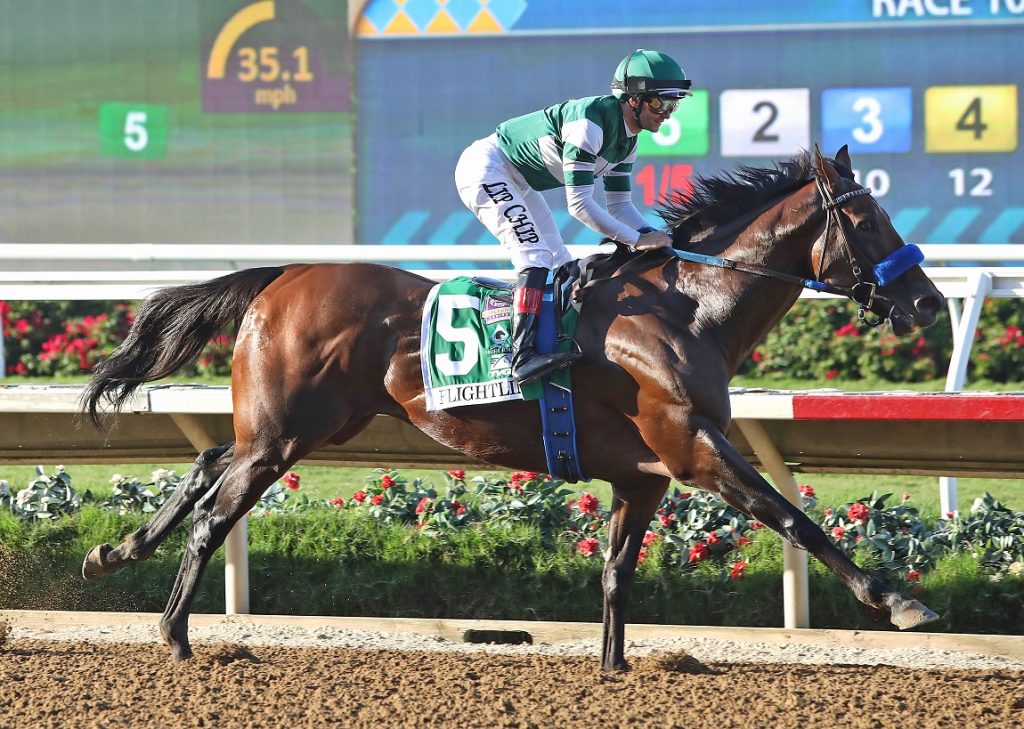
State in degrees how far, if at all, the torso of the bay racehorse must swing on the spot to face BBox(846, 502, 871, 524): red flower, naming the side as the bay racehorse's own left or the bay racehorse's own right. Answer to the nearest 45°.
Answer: approximately 45° to the bay racehorse's own left

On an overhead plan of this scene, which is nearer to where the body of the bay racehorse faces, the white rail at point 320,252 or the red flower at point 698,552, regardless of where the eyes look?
the red flower

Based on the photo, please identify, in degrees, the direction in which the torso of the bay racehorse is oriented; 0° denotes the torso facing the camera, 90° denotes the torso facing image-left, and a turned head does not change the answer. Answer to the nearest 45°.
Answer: approximately 270°

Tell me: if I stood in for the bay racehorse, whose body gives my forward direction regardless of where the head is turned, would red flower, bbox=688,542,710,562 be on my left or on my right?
on my left

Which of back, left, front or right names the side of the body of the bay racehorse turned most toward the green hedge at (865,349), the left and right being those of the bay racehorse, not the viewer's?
left

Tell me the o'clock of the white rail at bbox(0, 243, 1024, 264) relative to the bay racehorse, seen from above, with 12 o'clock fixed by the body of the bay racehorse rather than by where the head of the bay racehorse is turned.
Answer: The white rail is roughly at 8 o'clock from the bay racehorse.
